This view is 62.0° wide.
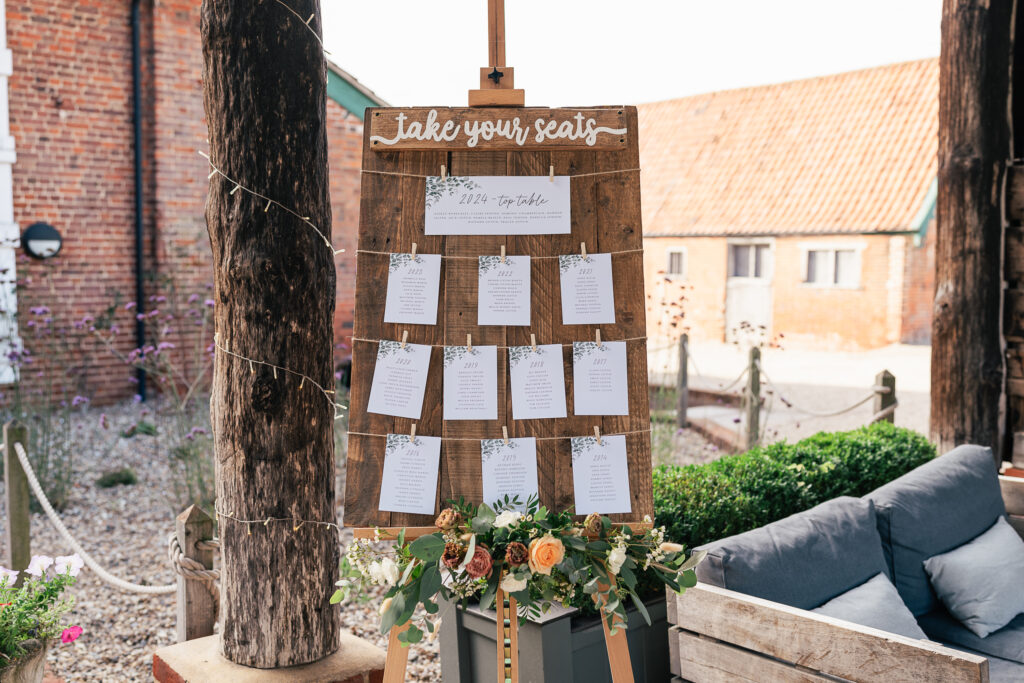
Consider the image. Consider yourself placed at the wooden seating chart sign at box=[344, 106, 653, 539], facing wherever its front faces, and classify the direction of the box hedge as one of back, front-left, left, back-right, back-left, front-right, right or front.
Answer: back-left

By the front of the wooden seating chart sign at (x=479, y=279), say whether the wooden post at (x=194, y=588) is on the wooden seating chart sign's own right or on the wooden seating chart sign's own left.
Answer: on the wooden seating chart sign's own right

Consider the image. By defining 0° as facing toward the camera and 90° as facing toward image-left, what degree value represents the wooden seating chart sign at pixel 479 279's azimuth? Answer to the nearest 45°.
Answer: approximately 0°

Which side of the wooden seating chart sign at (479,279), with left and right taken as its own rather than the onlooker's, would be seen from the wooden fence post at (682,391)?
back

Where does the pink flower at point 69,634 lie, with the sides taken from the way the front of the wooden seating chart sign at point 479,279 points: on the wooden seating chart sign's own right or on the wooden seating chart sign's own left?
on the wooden seating chart sign's own right

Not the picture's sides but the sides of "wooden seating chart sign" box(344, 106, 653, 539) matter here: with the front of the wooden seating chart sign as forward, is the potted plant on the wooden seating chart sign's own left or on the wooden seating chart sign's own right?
on the wooden seating chart sign's own right

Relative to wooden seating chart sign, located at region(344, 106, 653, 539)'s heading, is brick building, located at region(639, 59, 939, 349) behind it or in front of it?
behind

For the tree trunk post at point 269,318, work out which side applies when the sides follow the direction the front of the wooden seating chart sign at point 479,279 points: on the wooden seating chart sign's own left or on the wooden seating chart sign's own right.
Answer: on the wooden seating chart sign's own right

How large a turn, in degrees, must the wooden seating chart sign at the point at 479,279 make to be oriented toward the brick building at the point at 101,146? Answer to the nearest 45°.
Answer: approximately 135° to its right

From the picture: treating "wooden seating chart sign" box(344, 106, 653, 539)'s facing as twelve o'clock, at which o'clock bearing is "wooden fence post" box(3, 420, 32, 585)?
The wooden fence post is roughly at 4 o'clock from the wooden seating chart sign.
